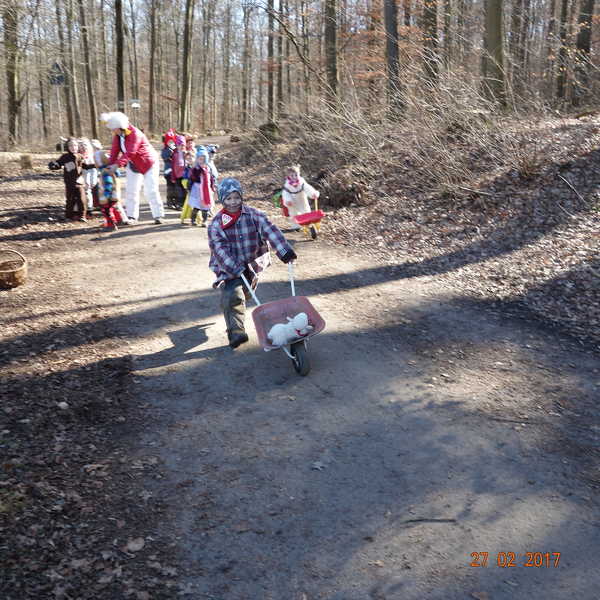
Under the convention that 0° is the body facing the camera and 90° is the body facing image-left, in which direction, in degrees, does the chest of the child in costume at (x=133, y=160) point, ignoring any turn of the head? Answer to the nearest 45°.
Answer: approximately 45°

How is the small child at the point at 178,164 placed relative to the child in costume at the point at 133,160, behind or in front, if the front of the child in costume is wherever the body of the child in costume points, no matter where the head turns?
behind

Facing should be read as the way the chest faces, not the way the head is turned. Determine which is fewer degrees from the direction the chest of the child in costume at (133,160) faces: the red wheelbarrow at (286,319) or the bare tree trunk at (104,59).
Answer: the red wheelbarrow

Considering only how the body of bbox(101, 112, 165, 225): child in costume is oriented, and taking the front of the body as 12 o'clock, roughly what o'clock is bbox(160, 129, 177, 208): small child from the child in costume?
The small child is roughly at 5 o'clock from the child in costume.

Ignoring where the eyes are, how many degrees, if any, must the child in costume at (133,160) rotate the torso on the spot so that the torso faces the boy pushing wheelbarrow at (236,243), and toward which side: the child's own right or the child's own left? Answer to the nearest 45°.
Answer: approximately 45° to the child's own left

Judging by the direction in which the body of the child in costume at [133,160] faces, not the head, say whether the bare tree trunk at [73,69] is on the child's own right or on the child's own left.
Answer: on the child's own right

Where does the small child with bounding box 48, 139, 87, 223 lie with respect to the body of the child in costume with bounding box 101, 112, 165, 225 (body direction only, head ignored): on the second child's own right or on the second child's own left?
on the second child's own right

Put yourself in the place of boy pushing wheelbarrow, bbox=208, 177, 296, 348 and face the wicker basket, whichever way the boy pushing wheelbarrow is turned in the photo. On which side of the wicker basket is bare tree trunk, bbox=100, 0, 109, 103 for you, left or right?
right

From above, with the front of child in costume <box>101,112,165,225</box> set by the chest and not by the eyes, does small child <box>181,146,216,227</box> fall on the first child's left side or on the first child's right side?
on the first child's left side

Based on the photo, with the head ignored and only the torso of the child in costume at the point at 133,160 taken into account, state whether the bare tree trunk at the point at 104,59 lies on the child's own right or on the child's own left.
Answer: on the child's own right
